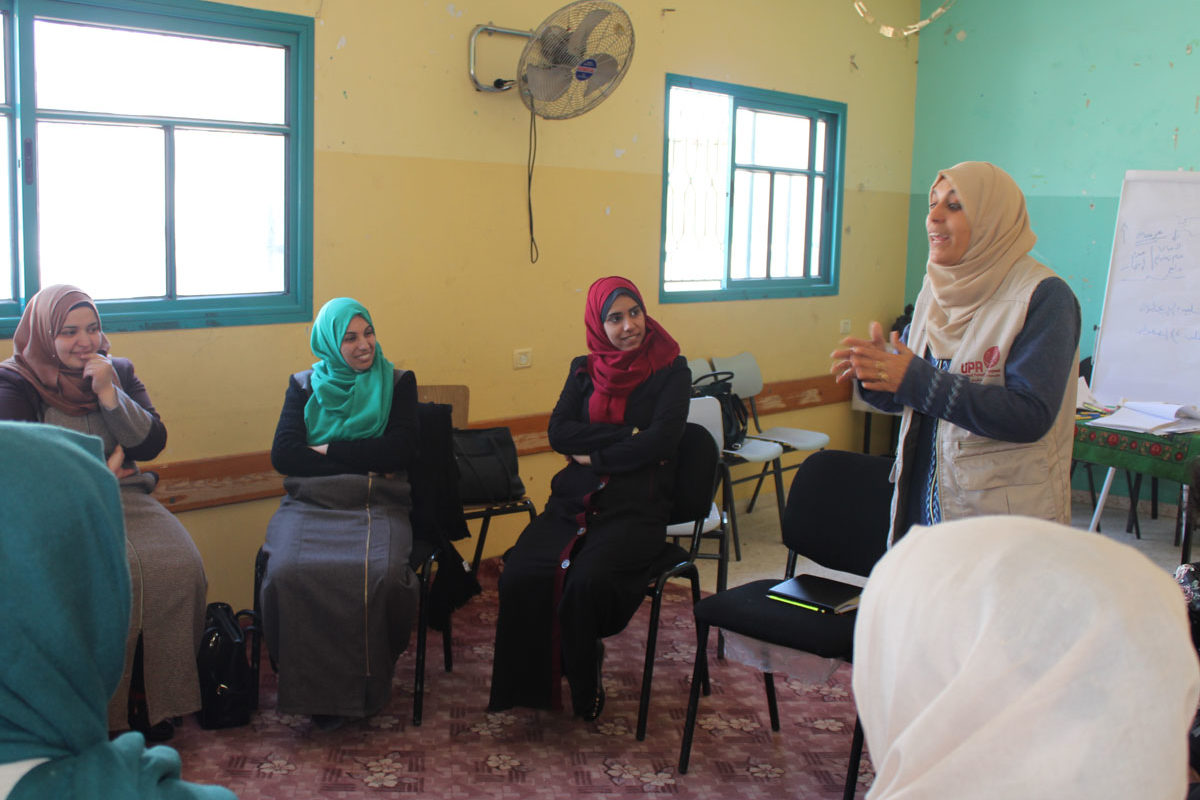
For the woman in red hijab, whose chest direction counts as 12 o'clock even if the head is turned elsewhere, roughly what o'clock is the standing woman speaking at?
The standing woman speaking is roughly at 9 o'clock from the woman in red hijab.

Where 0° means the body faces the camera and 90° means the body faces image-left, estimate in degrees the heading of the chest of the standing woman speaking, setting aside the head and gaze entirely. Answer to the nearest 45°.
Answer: approximately 45°

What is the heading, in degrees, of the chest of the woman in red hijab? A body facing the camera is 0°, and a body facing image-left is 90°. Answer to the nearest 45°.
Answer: approximately 45°

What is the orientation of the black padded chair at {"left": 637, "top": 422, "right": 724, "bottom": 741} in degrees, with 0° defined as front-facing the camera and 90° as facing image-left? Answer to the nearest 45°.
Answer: approximately 45°
